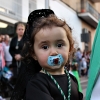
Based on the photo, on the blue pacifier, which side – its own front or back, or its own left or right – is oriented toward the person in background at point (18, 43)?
back

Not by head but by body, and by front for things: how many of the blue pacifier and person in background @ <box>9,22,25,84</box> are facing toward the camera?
2

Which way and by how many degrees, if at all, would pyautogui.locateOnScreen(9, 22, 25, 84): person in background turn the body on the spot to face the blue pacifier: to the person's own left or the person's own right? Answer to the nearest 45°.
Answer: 0° — they already face it

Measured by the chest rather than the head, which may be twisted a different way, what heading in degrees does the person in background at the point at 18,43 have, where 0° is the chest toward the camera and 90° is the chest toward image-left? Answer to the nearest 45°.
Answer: approximately 0°

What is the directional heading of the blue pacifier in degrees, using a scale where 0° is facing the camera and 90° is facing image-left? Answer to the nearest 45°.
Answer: approximately 0°
